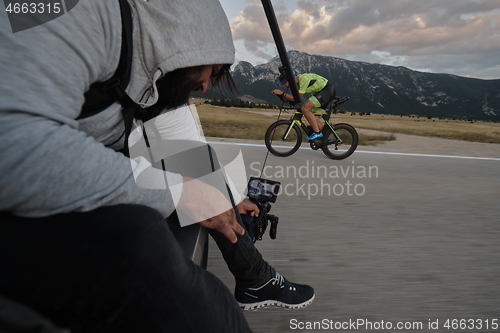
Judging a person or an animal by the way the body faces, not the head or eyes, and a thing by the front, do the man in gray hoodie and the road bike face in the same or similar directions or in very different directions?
very different directions

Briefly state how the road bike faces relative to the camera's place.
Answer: facing to the left of the viewer

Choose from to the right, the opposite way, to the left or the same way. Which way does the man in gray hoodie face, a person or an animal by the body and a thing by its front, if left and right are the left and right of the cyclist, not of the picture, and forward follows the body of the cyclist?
the opposite way

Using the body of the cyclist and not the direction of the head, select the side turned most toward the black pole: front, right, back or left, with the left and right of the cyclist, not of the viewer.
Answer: left

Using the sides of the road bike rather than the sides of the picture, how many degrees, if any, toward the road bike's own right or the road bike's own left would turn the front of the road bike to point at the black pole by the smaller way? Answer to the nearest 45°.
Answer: approximately 90° to the road bike's own left

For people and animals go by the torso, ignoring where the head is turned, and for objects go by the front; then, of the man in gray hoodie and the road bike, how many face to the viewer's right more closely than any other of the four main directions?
1

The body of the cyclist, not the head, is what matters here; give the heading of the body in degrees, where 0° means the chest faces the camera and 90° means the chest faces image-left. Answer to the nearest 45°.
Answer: approximately 90°

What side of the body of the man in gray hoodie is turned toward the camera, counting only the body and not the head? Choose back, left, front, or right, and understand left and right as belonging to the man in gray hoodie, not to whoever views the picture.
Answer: right

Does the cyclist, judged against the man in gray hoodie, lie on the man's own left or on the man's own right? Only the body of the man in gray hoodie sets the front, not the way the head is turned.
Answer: on the man's own left

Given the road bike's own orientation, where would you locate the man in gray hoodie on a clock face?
The man in gray hoodie is roughly at 9 o'clock from the road bike.
